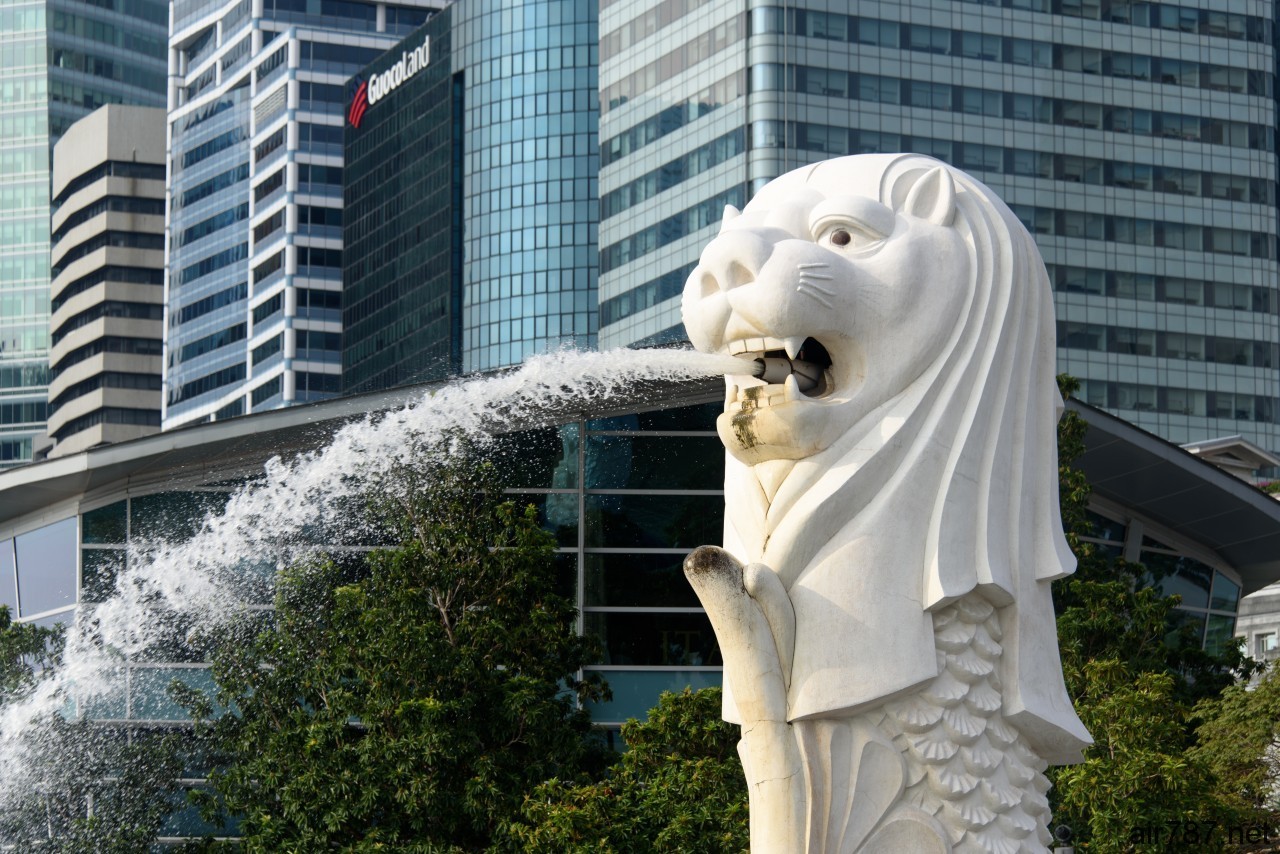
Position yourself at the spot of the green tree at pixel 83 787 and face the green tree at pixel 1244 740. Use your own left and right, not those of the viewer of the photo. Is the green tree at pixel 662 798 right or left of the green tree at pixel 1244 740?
right

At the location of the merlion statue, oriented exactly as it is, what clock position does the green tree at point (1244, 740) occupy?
The green tree is roughly at 5 o'clock from the merlion statue.

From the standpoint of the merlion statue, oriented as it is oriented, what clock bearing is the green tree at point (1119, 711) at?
The green tree is roughly at 5 o'clock from the merlion statue.
